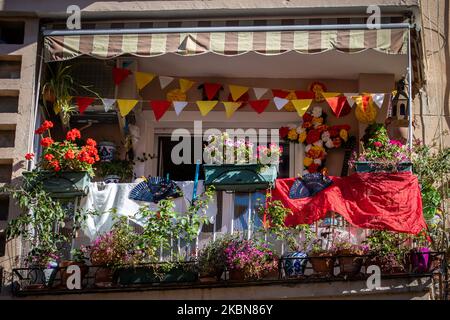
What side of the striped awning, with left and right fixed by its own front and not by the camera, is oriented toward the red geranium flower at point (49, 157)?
right

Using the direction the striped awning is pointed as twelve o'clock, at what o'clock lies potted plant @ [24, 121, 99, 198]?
The potted plant is roughly at 3 o'clock from the striped awning.

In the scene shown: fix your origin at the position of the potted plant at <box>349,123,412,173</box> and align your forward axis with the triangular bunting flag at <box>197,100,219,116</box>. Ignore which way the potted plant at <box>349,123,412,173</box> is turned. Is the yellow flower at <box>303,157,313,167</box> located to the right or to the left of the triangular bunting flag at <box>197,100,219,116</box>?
right

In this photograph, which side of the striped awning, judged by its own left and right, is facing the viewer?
front

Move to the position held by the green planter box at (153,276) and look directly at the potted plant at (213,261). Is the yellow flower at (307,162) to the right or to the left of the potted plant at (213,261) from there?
left

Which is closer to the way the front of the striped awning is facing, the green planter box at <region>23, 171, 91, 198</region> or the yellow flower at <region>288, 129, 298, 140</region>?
the green planter box

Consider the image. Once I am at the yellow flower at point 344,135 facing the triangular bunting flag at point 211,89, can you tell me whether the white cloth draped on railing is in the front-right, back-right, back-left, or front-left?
front-left
